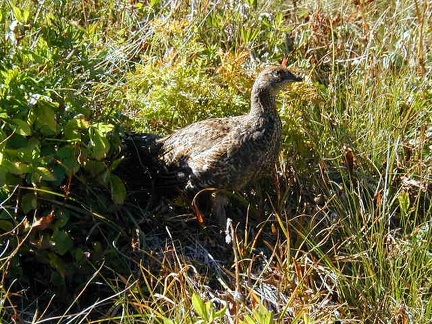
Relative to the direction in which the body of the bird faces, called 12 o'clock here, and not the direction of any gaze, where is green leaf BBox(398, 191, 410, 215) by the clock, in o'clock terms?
The green leaf is roughly at 1 o'clock from the bird.

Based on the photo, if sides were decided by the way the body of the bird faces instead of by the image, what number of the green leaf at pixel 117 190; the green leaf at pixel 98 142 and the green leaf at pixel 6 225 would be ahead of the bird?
0

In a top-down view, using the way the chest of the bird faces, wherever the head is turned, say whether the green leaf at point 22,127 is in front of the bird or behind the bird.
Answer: behind

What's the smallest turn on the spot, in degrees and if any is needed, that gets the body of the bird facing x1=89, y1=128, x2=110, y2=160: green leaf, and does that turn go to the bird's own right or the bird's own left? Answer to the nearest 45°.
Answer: approximately 135° to the bird's own right

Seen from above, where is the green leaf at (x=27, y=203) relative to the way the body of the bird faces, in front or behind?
behind

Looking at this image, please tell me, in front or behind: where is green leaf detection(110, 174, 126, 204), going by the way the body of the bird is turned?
behind

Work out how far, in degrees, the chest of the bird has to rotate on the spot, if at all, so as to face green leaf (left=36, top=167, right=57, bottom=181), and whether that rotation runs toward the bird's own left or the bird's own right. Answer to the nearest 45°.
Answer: approximately 135° to the bird's own right

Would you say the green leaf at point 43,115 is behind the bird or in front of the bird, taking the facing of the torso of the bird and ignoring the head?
behind

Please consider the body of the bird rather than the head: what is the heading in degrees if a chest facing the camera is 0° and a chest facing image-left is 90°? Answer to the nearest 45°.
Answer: approximately 270°
